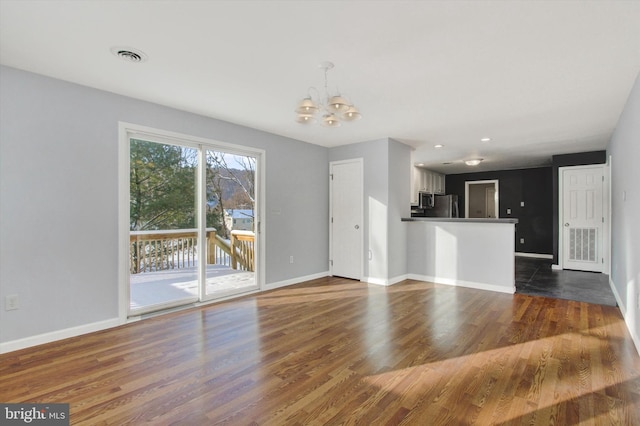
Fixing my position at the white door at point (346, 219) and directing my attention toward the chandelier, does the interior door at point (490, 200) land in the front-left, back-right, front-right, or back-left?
back-left

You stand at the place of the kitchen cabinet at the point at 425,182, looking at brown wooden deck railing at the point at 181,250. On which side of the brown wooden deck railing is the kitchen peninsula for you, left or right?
left

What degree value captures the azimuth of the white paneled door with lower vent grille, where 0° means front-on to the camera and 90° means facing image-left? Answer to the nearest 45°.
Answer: approximately 0°

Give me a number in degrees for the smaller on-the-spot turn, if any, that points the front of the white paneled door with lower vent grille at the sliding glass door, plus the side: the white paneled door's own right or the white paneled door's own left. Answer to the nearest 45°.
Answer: approximately 45° to the white paneled door's own right

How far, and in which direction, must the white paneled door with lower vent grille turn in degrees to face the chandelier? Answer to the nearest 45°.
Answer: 0° — it already faces it

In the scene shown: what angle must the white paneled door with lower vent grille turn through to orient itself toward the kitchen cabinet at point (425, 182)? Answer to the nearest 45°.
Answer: approximately 90° to its right

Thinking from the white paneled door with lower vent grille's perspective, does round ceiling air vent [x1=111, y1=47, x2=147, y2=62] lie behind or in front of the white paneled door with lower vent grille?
in front

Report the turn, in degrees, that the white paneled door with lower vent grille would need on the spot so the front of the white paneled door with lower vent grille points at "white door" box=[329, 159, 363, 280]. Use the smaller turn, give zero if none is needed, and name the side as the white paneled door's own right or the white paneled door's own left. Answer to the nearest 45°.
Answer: approximately 45° to the white paneled door's own right

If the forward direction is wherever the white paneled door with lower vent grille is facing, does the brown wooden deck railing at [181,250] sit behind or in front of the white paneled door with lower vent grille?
in front

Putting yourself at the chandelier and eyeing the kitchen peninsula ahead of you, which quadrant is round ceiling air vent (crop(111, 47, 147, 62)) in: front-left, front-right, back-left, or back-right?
back-left

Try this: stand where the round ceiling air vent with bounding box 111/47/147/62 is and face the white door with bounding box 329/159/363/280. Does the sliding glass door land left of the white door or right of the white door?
left
